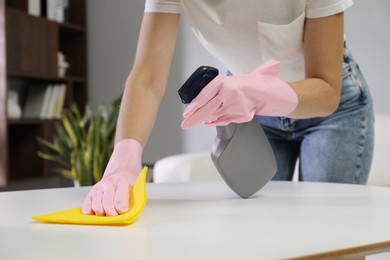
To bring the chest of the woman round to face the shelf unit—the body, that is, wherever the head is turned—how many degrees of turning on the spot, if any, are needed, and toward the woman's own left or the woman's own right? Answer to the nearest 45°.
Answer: approximately 90° to the woman's own right

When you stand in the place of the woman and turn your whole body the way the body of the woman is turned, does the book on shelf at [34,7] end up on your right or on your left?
on your right

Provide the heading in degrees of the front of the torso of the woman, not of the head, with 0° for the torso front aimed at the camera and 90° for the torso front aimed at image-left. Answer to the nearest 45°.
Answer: approximately 45°

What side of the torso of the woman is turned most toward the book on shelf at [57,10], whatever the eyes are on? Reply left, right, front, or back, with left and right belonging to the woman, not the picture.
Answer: right
